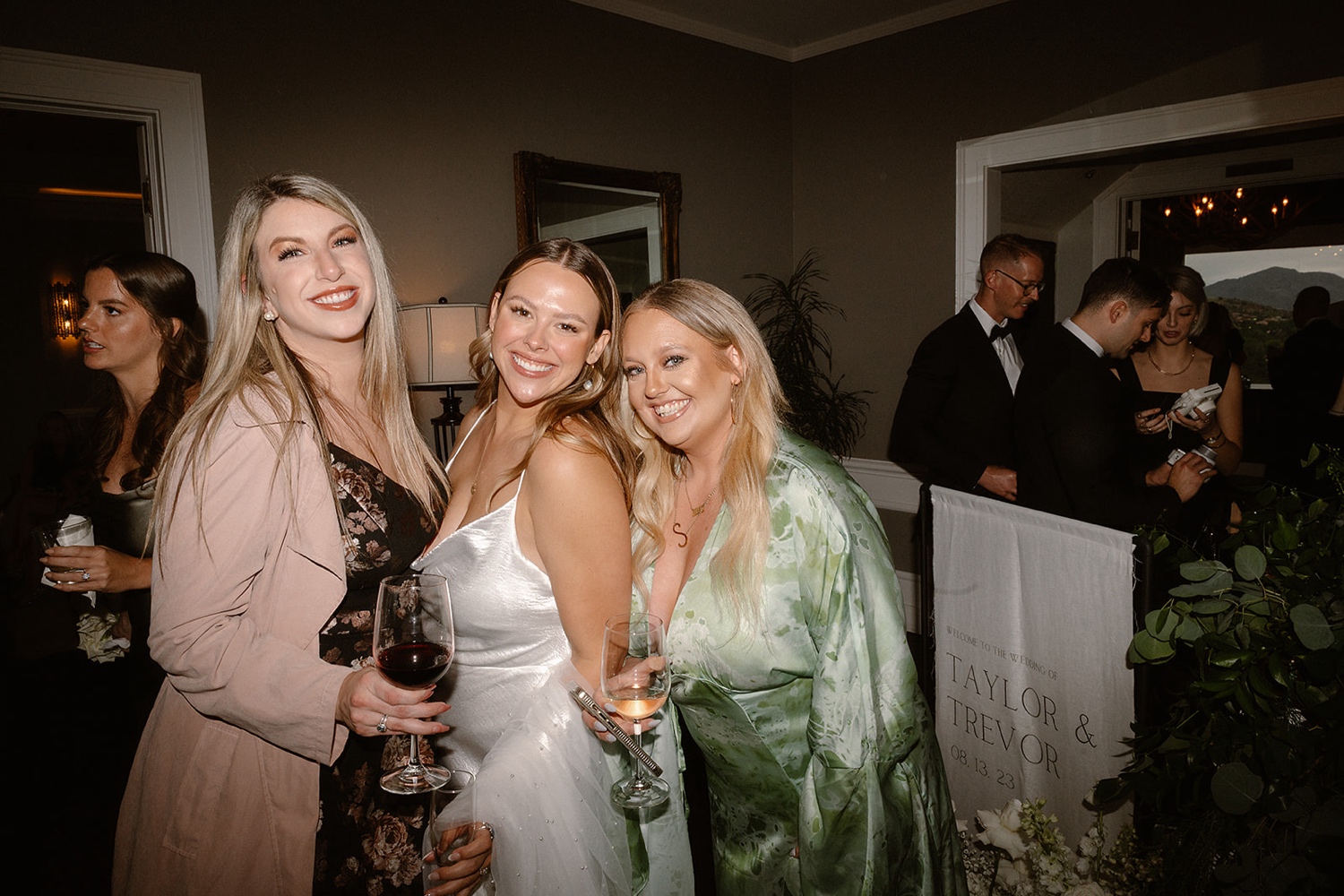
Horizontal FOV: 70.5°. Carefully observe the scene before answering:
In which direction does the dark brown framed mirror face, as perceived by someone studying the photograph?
facing the viewer and to the right of the viewer

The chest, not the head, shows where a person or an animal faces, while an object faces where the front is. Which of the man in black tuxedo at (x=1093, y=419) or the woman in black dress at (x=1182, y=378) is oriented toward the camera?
the woman in black dress

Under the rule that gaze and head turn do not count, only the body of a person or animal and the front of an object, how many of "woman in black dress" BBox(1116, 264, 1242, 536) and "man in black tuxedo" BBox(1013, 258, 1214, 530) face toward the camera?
1

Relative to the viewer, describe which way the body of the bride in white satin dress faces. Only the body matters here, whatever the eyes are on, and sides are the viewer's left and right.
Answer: facing the viewer and to the left of the viewer

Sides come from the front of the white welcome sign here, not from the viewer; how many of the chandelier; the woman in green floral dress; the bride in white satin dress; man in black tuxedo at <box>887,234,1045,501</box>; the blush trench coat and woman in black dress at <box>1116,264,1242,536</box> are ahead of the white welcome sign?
3

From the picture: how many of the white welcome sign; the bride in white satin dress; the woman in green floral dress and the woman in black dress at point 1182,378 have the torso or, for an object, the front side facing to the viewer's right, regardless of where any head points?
0

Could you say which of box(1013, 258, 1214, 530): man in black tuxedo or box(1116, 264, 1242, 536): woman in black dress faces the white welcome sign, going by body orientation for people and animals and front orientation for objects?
the woman in black dress

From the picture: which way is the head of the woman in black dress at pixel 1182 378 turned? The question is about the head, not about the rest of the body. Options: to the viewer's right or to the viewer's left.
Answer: to the viewer's left

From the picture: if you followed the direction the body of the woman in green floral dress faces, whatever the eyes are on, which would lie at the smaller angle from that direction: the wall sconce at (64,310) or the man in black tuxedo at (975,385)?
the wall sconce

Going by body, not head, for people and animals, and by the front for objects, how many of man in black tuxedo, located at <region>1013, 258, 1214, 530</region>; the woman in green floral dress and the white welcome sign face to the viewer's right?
1

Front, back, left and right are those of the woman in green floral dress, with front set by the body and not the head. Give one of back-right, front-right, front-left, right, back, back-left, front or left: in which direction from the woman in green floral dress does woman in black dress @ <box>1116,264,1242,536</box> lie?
back

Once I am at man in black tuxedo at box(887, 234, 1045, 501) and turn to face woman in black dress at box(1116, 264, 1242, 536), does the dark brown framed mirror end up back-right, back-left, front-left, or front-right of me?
back-left

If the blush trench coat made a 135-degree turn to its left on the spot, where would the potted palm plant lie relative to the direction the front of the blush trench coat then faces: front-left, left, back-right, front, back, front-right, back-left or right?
front-right
